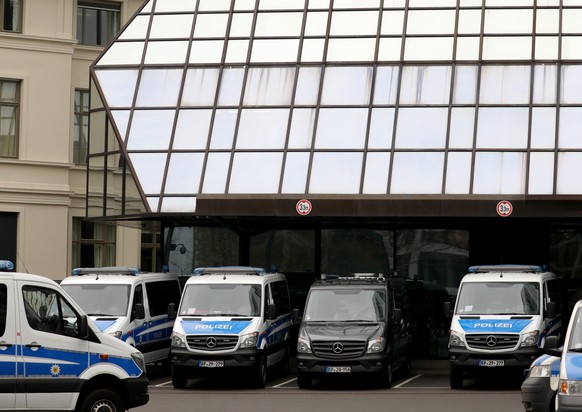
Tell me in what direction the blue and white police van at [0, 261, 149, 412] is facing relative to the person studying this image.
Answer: facing to the right of the viewer

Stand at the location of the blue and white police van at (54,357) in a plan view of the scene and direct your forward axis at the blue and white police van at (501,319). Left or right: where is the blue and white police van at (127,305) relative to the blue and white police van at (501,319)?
left

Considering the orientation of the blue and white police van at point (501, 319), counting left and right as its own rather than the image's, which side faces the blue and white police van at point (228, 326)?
right

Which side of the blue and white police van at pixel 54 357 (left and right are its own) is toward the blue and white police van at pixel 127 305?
left

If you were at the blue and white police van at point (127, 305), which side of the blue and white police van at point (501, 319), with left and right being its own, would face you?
right

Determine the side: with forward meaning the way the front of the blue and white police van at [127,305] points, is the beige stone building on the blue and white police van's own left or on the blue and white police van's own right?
on the blue and white police van's own right

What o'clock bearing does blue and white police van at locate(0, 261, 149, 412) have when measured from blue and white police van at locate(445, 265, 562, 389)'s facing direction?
blue and white police van at locate(0, 261, 149, 412) is roughly at 1 o'clock from blue and white police van at locate(445, 265, 562, 389).
